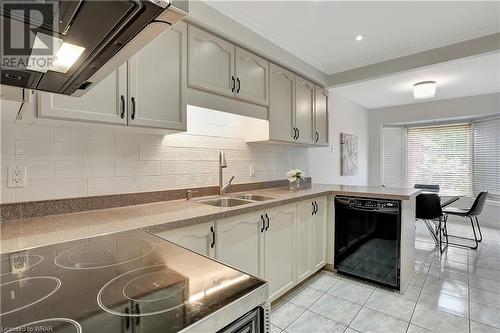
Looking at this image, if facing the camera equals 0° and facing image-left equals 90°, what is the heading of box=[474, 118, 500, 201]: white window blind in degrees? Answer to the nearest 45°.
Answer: approximately 45°

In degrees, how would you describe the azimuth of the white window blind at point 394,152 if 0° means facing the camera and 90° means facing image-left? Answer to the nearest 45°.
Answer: approximately 0°

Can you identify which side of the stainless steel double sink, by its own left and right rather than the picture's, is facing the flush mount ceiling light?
left

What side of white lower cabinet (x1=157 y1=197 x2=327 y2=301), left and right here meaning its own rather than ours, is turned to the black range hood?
right

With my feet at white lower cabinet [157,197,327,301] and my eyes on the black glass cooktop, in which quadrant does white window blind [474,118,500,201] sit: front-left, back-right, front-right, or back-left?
back-left

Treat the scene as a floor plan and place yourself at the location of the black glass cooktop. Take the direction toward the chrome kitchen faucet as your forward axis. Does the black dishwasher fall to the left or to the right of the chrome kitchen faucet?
right

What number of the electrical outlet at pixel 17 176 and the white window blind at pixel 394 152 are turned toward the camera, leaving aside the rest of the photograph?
2

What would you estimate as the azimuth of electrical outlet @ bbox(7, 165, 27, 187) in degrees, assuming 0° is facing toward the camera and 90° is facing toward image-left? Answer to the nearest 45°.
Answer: approximately 0°

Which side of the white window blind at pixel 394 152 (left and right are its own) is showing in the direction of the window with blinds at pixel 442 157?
left

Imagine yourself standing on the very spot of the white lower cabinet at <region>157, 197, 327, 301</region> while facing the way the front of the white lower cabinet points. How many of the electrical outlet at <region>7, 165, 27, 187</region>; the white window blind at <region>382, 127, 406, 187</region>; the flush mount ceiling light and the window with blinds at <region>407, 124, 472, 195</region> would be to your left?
3

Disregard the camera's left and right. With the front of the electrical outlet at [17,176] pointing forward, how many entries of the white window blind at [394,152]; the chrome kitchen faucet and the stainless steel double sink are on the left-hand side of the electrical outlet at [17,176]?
3

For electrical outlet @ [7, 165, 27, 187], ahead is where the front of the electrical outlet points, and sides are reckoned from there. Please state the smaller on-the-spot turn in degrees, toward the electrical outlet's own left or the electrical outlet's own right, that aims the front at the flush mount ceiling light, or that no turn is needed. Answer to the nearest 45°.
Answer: approximately 90° to the electrical outlet's own left
